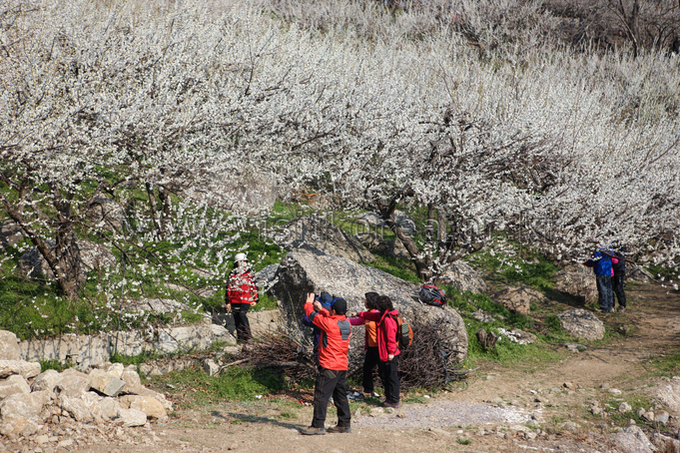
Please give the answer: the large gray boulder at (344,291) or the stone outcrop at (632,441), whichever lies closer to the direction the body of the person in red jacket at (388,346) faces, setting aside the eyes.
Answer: the large gray boulder

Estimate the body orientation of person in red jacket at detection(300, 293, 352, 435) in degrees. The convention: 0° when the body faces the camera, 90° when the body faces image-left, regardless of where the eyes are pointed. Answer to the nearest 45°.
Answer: approximately 135°

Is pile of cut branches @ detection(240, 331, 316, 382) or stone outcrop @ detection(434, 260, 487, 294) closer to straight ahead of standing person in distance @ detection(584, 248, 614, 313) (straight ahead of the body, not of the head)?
the stone outcrop

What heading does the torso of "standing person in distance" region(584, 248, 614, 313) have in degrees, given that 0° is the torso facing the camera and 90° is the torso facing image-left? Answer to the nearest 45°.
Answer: approximately 90°

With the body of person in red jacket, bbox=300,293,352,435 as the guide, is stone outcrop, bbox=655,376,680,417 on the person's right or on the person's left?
on the person's right
